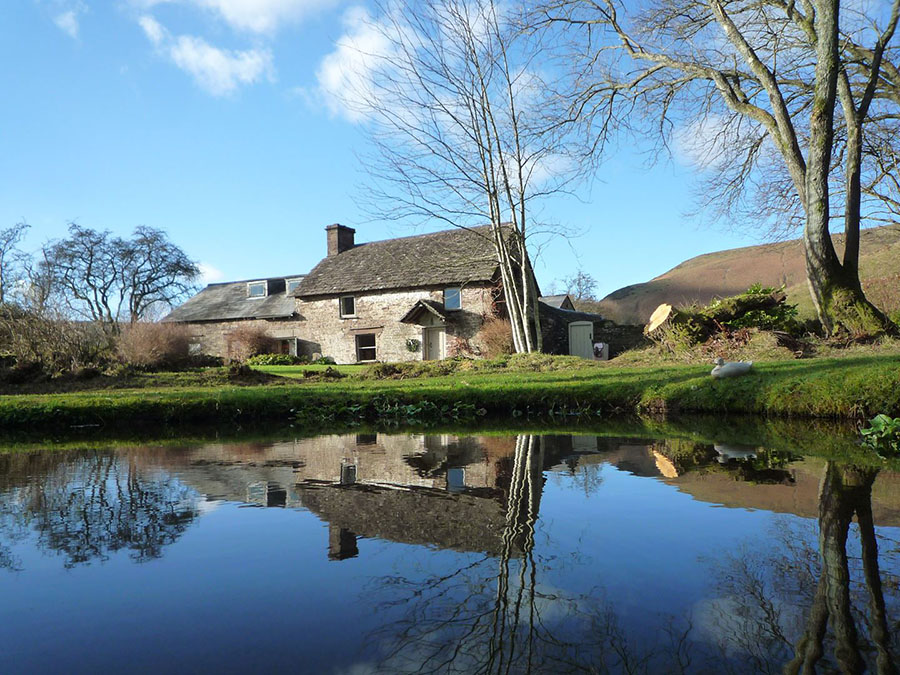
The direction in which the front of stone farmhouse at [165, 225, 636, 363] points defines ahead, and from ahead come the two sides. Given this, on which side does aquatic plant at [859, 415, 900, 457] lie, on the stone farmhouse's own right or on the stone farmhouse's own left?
on the stone farmhouse's own left

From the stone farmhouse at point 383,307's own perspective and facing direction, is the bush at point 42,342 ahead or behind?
ahead

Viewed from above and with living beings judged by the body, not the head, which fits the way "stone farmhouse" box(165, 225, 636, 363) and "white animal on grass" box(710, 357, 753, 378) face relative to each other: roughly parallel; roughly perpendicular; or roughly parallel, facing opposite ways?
roughly perpendicular

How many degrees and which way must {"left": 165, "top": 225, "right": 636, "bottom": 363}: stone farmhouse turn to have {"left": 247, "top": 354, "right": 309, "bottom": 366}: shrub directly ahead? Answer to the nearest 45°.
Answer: approximately 45° to its right

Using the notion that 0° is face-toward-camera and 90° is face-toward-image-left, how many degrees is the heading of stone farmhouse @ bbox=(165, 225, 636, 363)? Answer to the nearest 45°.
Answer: approximately 45°
